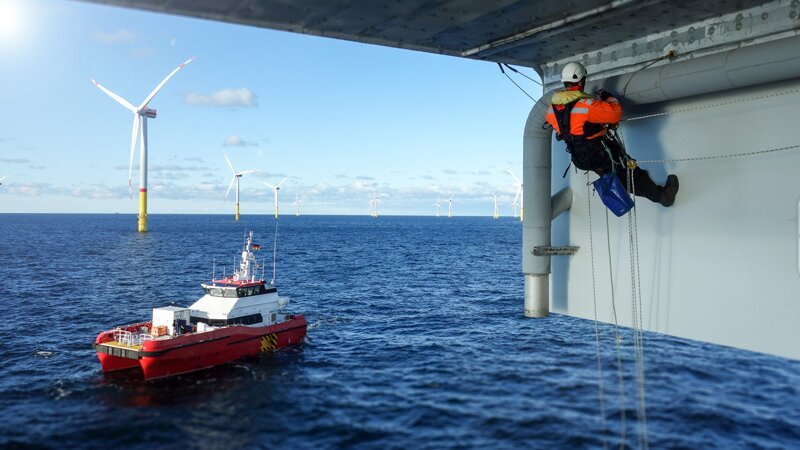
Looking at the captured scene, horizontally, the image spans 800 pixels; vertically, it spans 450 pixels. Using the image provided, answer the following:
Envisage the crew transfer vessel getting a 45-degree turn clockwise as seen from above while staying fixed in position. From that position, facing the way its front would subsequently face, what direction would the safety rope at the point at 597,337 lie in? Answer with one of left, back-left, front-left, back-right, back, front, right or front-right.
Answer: back-left

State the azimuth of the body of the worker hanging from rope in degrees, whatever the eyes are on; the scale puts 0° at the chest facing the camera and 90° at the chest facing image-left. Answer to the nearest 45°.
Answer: approximately 225°

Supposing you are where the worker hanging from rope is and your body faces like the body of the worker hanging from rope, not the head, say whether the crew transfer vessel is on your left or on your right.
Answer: on your left

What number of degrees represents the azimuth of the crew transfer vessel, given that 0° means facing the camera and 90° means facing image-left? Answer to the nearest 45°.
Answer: approximately 45°
